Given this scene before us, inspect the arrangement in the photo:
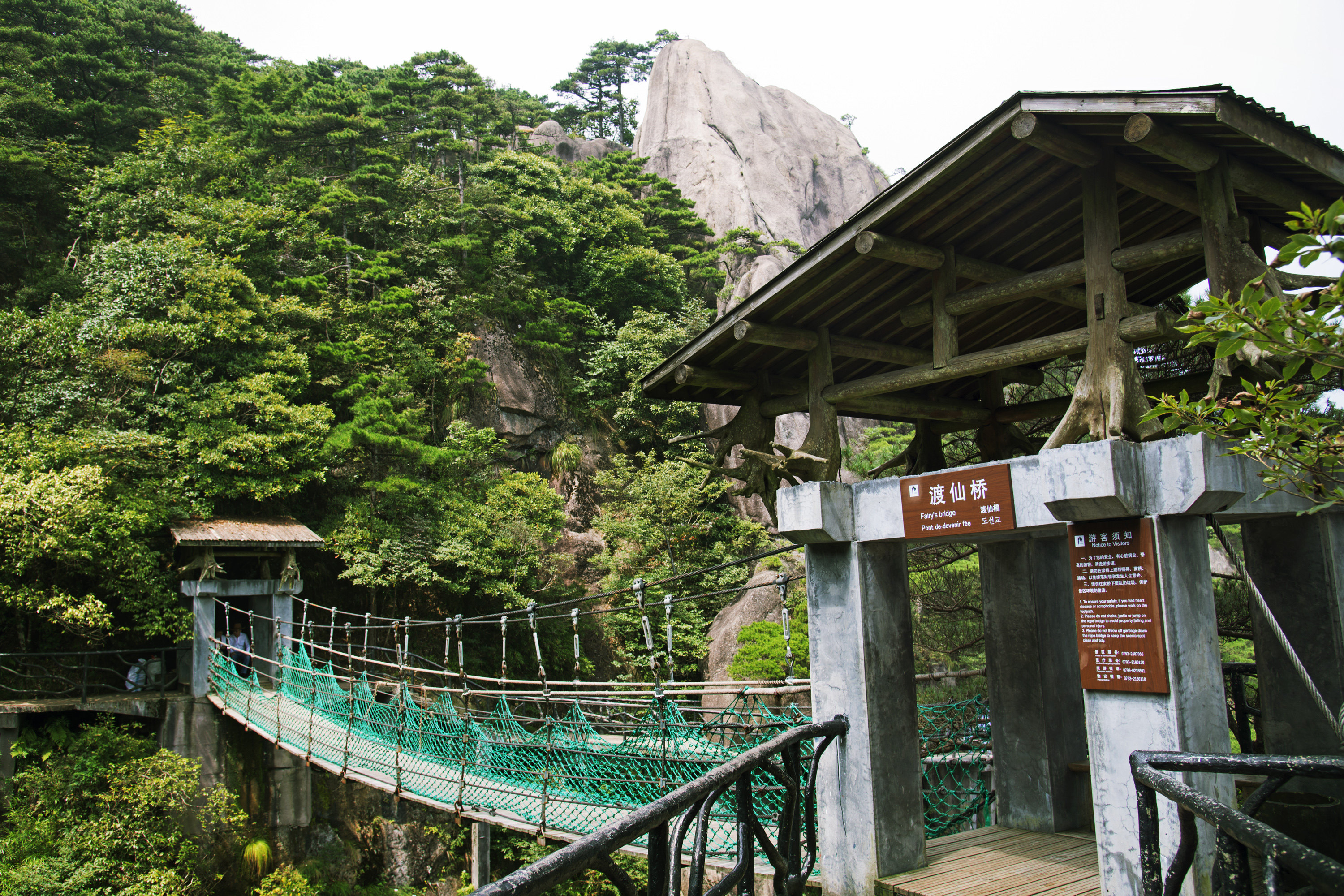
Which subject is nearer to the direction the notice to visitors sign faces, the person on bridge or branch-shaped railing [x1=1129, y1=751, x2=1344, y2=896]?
the branch-shaped railing

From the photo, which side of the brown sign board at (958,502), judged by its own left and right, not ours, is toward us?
front

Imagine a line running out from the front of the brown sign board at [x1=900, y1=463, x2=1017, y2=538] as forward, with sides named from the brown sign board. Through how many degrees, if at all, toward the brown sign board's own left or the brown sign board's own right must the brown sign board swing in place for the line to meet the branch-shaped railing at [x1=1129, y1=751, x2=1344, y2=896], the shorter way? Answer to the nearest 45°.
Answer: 0° — it already faces it

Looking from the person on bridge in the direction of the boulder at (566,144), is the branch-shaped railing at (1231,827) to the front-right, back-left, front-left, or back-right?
back-right

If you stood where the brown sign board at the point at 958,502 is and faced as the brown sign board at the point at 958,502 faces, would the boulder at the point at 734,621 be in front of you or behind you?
behind

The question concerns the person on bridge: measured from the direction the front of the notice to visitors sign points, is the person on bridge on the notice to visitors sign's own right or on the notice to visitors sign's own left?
on the notice to visitors sign's own right

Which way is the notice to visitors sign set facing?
toward the camera

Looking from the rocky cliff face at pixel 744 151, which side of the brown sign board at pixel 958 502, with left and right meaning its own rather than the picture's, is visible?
back

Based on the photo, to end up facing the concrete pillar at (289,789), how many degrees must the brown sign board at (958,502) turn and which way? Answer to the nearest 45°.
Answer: approximately 135° to its right
